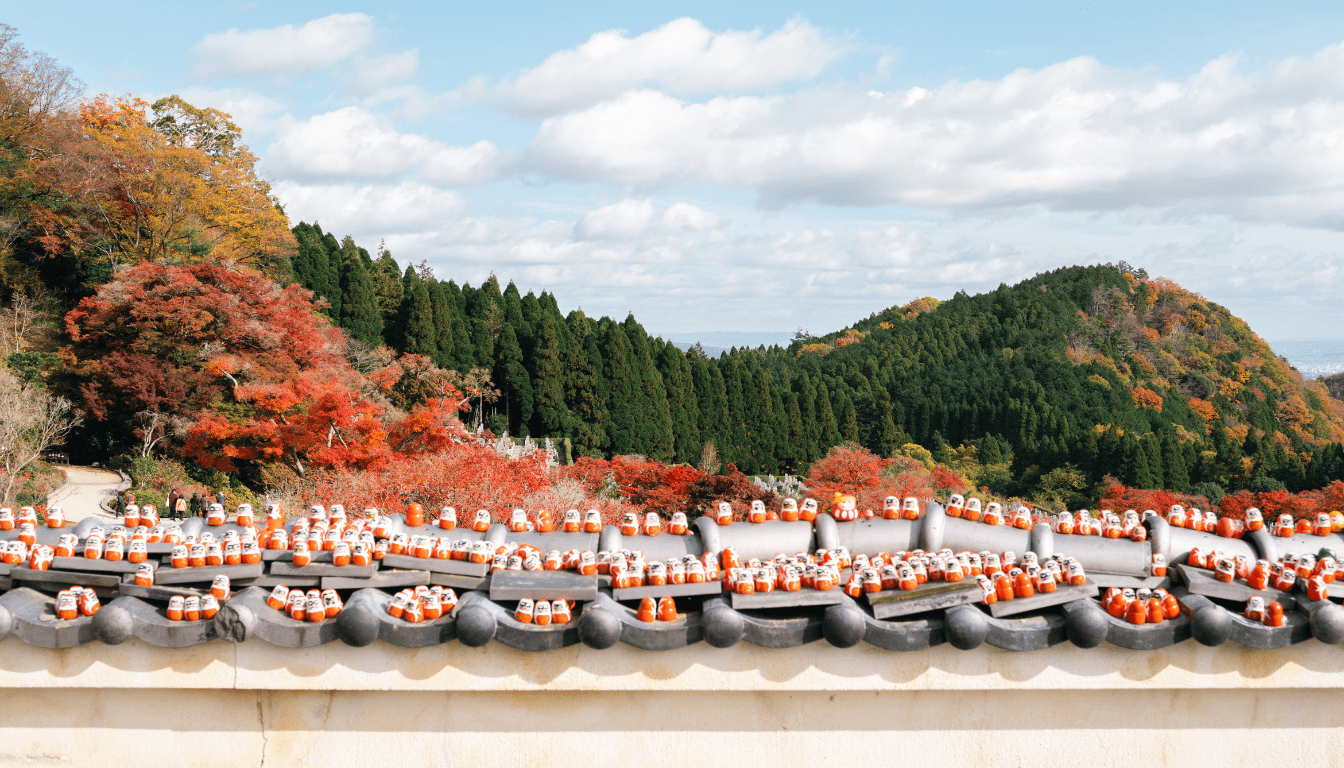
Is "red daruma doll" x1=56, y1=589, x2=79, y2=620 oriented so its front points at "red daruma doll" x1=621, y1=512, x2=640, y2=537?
no

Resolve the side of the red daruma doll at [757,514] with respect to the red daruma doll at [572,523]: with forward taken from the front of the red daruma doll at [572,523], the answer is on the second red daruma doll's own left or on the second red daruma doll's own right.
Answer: on the second red daruma doll's own left

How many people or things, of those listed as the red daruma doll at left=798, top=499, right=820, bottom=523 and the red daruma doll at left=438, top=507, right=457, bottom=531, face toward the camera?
2

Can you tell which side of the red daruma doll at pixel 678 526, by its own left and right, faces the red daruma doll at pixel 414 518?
right

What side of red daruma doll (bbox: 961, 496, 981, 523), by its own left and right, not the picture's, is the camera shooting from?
front

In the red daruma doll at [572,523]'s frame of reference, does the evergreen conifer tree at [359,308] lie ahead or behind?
behind

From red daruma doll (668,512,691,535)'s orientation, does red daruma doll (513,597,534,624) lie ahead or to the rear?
ahead

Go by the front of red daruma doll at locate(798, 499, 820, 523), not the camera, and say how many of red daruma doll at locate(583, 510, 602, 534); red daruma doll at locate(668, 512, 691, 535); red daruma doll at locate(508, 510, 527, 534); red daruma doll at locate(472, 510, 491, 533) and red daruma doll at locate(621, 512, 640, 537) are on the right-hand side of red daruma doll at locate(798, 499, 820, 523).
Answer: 5

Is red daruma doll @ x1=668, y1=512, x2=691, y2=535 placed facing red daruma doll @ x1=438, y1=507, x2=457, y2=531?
no

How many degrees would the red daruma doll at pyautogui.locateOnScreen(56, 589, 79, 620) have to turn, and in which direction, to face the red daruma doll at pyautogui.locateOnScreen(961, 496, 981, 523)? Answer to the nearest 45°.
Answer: approximately 90° to its left

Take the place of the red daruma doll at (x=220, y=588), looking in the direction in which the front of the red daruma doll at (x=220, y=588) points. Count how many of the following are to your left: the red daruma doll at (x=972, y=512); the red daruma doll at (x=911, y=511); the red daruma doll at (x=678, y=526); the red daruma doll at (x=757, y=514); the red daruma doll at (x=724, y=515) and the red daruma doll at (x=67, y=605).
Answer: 5

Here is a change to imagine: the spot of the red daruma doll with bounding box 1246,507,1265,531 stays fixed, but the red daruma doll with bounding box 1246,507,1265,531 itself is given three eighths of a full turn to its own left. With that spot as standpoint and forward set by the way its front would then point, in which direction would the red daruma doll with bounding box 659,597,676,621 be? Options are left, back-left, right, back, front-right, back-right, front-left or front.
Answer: back

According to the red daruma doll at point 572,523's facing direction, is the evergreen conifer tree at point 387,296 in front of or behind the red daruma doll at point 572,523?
behind

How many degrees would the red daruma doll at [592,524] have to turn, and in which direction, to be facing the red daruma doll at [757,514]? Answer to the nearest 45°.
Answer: approximately 90° to its left

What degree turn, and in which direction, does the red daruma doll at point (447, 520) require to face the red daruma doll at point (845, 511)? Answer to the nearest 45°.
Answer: approximately 90° to its left

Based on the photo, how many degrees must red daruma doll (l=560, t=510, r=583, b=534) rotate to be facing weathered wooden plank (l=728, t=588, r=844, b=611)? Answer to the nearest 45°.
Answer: approximately 45° to its left

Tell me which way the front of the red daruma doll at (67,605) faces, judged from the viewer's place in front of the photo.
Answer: facing the viewer

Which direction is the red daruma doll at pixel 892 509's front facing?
toward the camera

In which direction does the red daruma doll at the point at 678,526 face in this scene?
toward the camera

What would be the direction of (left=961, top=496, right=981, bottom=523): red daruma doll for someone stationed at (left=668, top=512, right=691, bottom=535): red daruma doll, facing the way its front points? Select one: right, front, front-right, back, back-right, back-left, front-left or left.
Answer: left

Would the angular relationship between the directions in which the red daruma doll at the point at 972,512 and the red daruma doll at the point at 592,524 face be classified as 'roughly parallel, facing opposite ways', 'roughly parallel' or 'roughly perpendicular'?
roughly parallel
